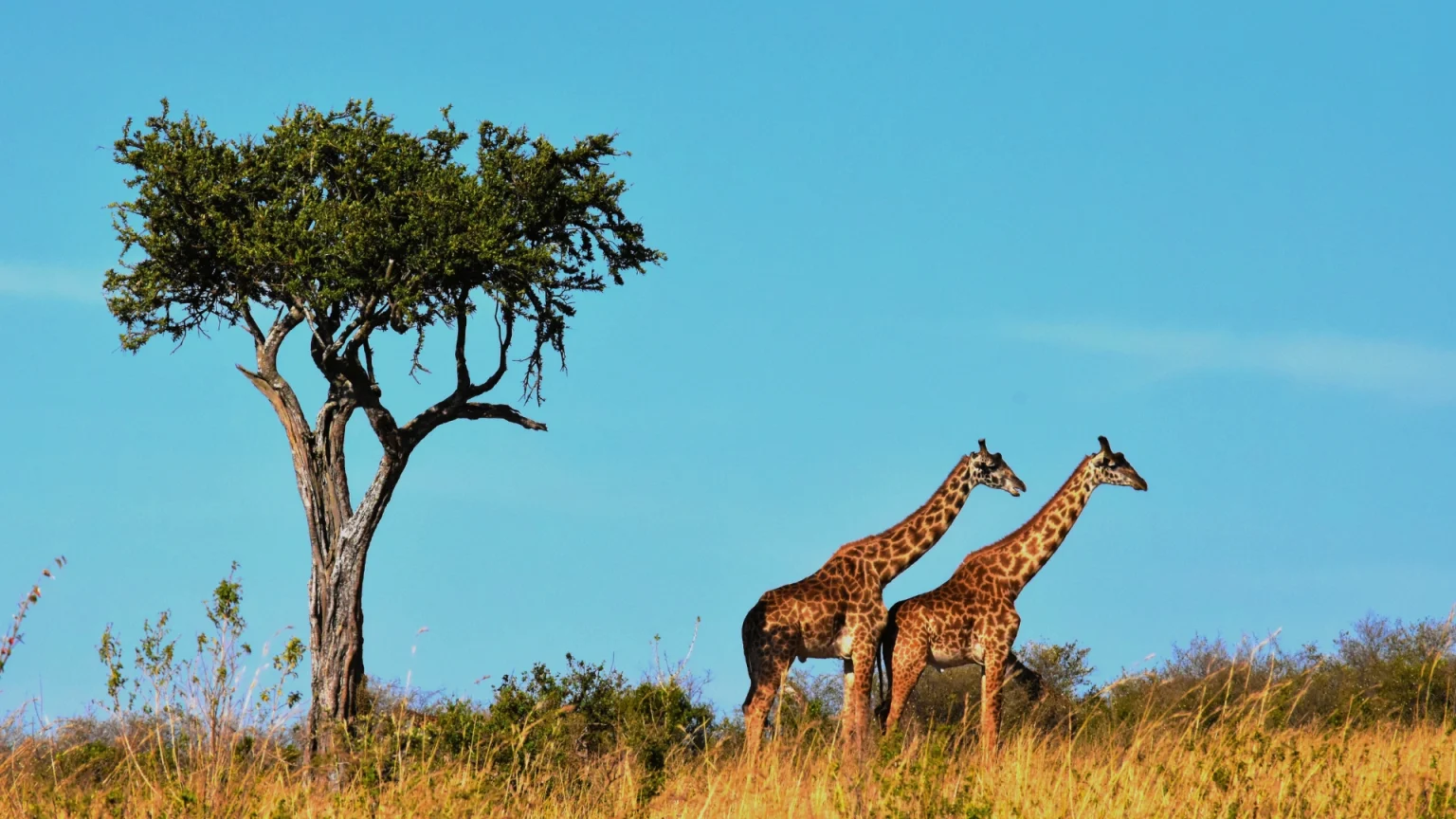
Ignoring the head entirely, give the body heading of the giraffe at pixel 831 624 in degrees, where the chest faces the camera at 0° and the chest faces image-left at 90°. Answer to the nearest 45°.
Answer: approximately 270°

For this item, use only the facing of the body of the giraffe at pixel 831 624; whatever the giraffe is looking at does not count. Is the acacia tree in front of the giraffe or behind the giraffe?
behind
